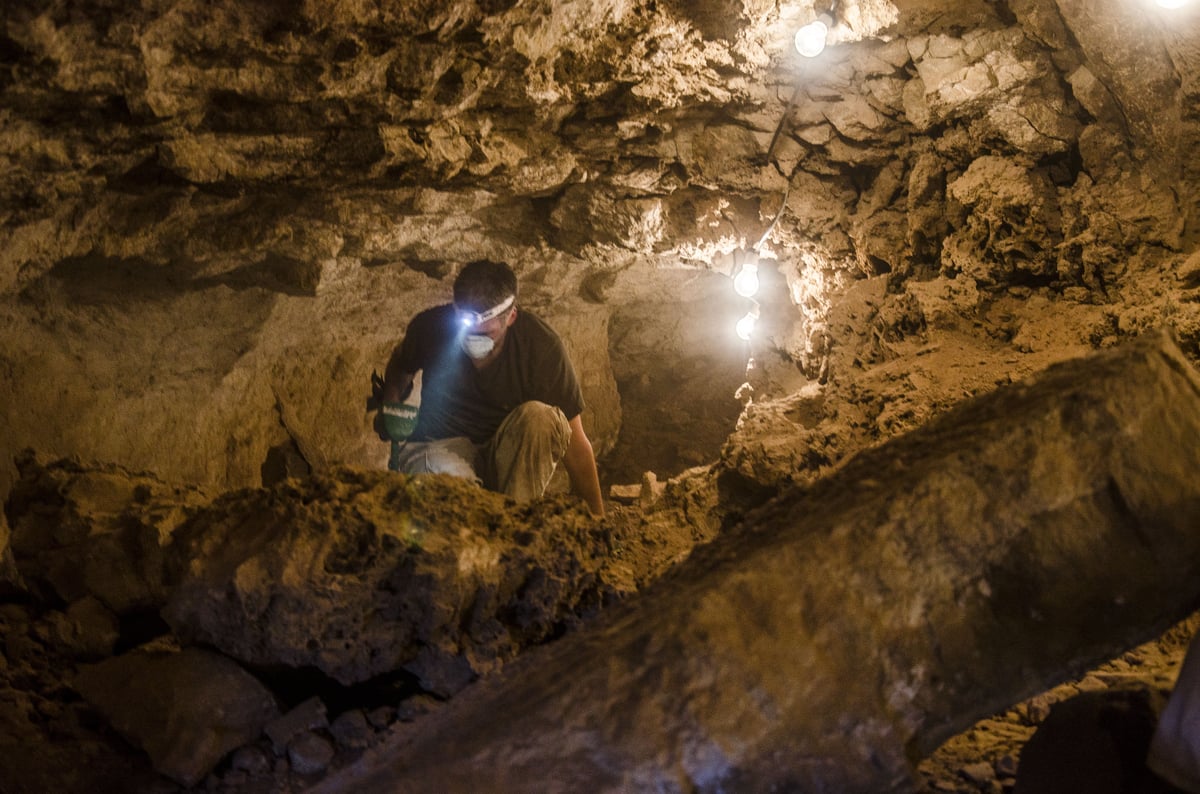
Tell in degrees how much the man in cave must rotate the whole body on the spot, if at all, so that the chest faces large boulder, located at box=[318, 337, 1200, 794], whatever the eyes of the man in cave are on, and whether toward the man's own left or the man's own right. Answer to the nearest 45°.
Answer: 0° — they already face it

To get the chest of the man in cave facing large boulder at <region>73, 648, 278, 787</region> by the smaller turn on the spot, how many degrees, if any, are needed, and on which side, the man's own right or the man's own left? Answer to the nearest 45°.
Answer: approximately 45° to the man's own right

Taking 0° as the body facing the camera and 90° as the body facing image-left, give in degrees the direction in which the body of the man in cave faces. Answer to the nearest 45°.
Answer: approximately 0°
